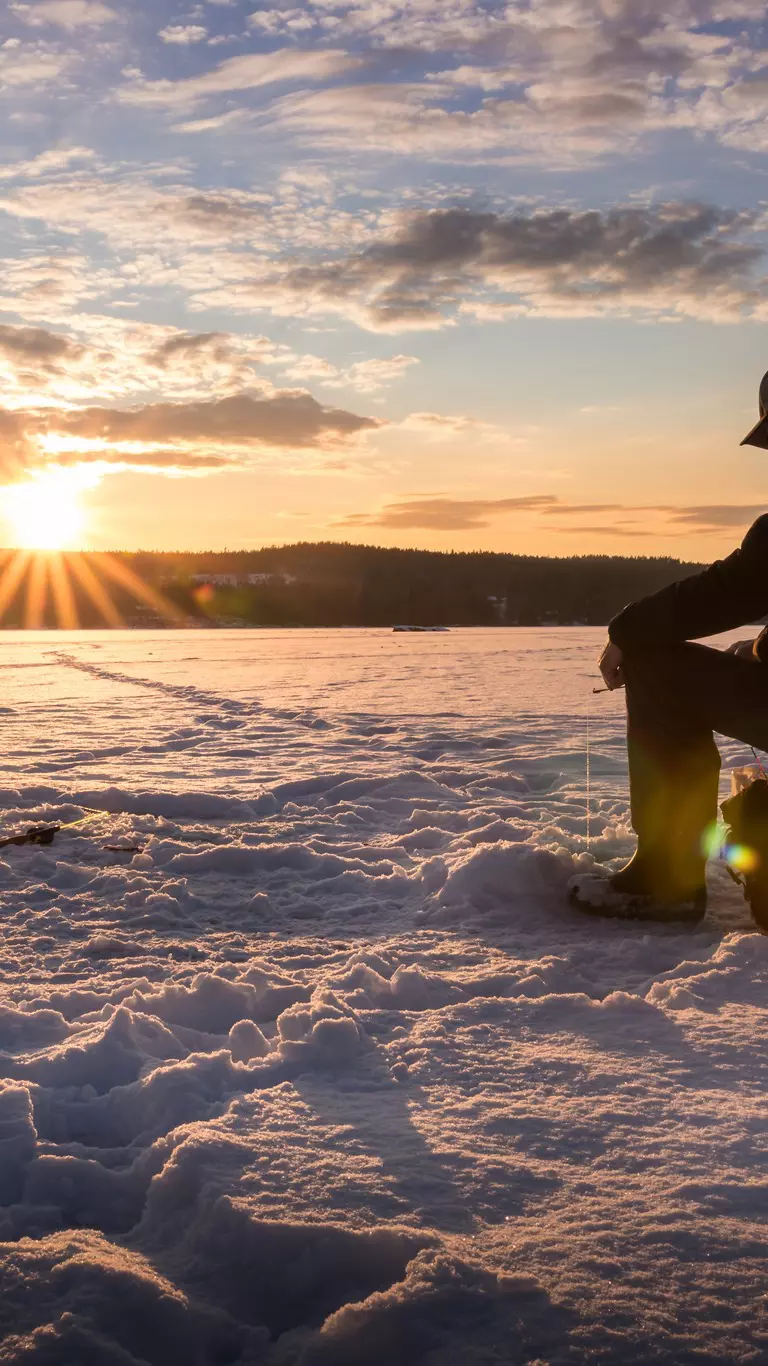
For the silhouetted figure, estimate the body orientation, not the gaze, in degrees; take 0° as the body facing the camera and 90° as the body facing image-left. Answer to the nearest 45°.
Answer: approximately 90°

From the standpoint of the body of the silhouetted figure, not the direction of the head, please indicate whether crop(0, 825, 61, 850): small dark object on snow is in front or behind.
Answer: in front
